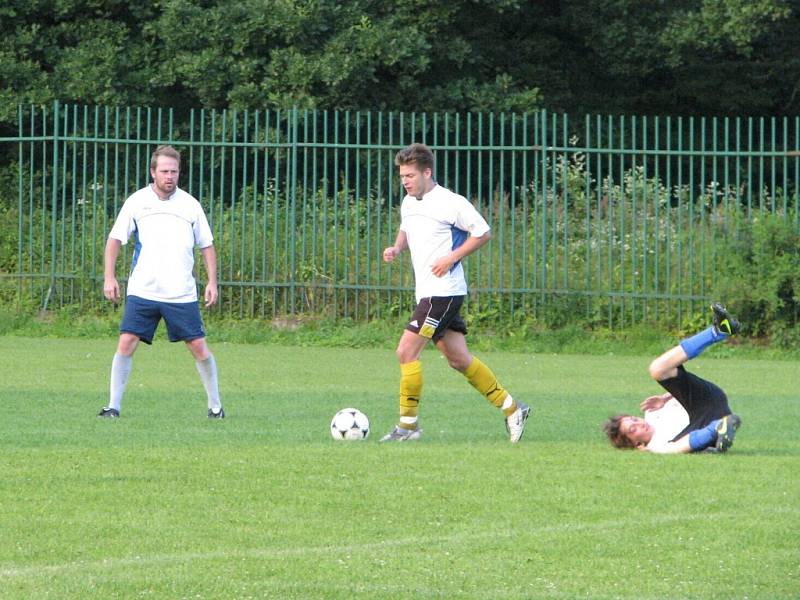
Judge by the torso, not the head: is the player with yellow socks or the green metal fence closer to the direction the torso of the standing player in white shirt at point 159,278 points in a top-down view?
the player with yellow socks

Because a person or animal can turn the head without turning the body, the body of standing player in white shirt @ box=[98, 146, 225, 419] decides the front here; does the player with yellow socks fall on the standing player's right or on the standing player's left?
on the standing player's left

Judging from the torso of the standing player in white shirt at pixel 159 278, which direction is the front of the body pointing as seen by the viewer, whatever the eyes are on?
toward the camera

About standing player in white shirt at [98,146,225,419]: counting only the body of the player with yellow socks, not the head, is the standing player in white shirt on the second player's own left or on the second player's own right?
on the second player's own right

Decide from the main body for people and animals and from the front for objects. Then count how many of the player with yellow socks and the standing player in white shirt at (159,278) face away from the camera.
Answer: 0

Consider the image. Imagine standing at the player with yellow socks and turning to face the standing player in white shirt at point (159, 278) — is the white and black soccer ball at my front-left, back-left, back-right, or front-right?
front-left
